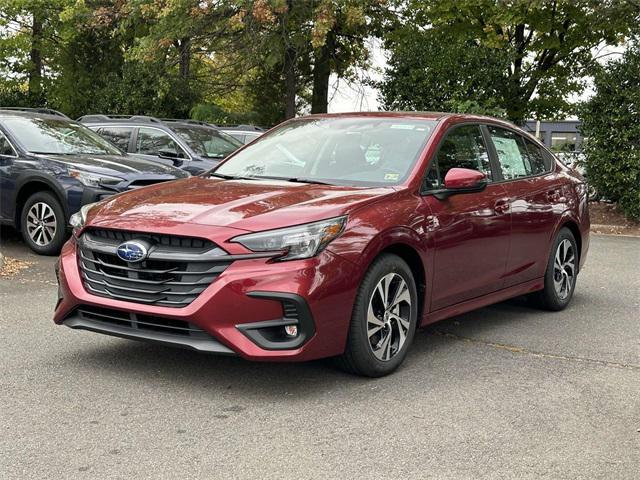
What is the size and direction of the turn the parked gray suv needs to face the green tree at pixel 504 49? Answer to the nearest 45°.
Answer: approximately 90° to its left

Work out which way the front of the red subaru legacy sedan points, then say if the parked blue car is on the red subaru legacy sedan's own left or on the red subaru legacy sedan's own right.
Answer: on the red subaru legacy sedan's own right

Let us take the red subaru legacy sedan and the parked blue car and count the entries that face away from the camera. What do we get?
0

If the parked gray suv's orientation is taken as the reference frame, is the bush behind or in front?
in front

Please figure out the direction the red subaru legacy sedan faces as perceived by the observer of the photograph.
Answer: facing the viewer and to the left of the viewer

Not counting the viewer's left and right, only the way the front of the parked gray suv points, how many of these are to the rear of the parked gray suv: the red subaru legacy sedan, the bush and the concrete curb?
0

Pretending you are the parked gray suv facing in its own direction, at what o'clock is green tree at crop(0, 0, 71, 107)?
The green tree is roughly at 7 o'clock from the parked gray suv.

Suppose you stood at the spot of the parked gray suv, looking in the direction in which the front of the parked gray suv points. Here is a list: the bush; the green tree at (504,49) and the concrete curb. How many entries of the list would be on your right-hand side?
0

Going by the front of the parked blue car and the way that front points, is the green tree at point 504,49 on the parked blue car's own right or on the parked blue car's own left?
on the parked blue car's own left

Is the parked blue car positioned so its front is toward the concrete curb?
no

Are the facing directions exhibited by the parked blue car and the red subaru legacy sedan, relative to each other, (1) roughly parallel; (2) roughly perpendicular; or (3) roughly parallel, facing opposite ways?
roughly perpendicular

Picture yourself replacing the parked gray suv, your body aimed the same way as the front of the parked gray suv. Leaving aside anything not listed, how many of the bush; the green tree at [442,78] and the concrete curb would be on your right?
0

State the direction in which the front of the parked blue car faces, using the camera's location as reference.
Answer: facing the viewer and to the right of the viewer

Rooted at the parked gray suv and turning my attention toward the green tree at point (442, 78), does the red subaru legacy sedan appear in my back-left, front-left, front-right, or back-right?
back-right

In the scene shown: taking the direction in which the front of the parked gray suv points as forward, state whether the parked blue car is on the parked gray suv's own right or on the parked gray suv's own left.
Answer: on the parked gray suv's own right

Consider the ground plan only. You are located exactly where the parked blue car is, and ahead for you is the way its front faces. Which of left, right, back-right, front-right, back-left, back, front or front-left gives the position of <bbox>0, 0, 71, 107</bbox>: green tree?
back-left

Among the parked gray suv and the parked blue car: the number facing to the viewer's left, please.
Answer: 0

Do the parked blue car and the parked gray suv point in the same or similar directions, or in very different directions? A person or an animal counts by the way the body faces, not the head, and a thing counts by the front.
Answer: same or similar directions

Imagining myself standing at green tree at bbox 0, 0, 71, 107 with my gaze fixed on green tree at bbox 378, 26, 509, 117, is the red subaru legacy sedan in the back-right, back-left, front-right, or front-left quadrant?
front-right

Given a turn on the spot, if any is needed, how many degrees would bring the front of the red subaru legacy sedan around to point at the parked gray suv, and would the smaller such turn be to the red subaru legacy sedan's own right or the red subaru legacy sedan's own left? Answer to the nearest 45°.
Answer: approximately 135° to the red subaru legacy sedan's own right

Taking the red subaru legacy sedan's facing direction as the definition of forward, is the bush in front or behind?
behind
